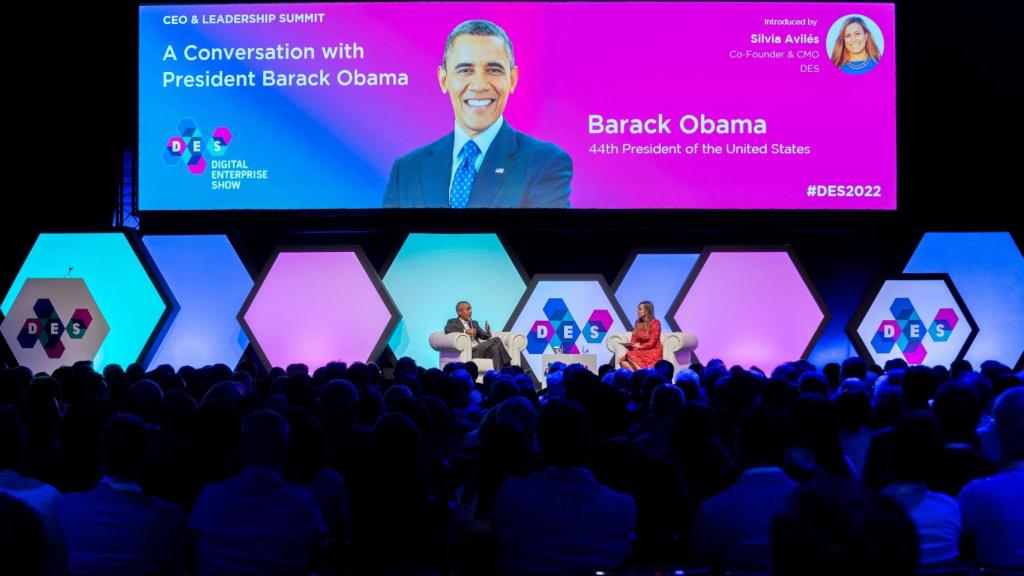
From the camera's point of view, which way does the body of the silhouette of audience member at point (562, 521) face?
away from the camera

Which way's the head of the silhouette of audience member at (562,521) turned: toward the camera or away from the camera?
away from the camera

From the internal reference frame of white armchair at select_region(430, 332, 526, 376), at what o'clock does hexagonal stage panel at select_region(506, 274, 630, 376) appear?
The hexagonal stage panel is roughly at 10 o'clock from the white armchair.

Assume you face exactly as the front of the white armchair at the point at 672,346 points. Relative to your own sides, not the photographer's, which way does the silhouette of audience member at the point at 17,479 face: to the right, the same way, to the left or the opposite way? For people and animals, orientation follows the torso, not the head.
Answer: to the right

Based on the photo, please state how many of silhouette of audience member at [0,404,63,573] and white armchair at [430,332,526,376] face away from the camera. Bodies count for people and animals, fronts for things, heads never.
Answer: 1

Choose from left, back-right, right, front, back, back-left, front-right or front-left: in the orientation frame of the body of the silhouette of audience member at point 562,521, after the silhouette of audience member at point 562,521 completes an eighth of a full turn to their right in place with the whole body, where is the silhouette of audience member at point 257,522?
back-left

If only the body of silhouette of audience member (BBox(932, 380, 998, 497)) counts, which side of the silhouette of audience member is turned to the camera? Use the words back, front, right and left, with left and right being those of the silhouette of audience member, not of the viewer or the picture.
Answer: back

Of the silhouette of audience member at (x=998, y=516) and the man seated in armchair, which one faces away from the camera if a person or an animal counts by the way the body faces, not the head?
the silhouette of audience member

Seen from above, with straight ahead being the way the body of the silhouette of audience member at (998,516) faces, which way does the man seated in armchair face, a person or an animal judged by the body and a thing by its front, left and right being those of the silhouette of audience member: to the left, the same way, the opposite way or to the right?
to the right

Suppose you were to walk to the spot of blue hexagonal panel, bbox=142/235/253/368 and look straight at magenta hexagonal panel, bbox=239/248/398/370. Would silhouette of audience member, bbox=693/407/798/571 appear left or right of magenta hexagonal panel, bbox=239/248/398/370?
right

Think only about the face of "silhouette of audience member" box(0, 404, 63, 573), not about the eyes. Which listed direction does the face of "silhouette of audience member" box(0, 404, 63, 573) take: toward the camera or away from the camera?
away from the camera
